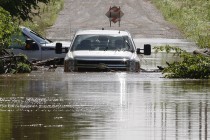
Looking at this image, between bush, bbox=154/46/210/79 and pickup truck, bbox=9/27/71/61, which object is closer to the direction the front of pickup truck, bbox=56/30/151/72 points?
the bush

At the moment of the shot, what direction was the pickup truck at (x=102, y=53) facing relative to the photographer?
facing the viewer

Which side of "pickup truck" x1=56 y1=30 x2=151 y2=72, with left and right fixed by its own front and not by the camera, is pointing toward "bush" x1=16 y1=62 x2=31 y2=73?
right

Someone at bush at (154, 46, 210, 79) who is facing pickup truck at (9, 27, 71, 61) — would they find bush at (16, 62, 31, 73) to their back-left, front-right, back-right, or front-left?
front-left

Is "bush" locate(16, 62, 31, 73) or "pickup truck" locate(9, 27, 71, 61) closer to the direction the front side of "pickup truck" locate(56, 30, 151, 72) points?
the bush

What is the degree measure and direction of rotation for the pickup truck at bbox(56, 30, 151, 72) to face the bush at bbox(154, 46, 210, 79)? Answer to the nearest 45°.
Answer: approximately 45° to its left
